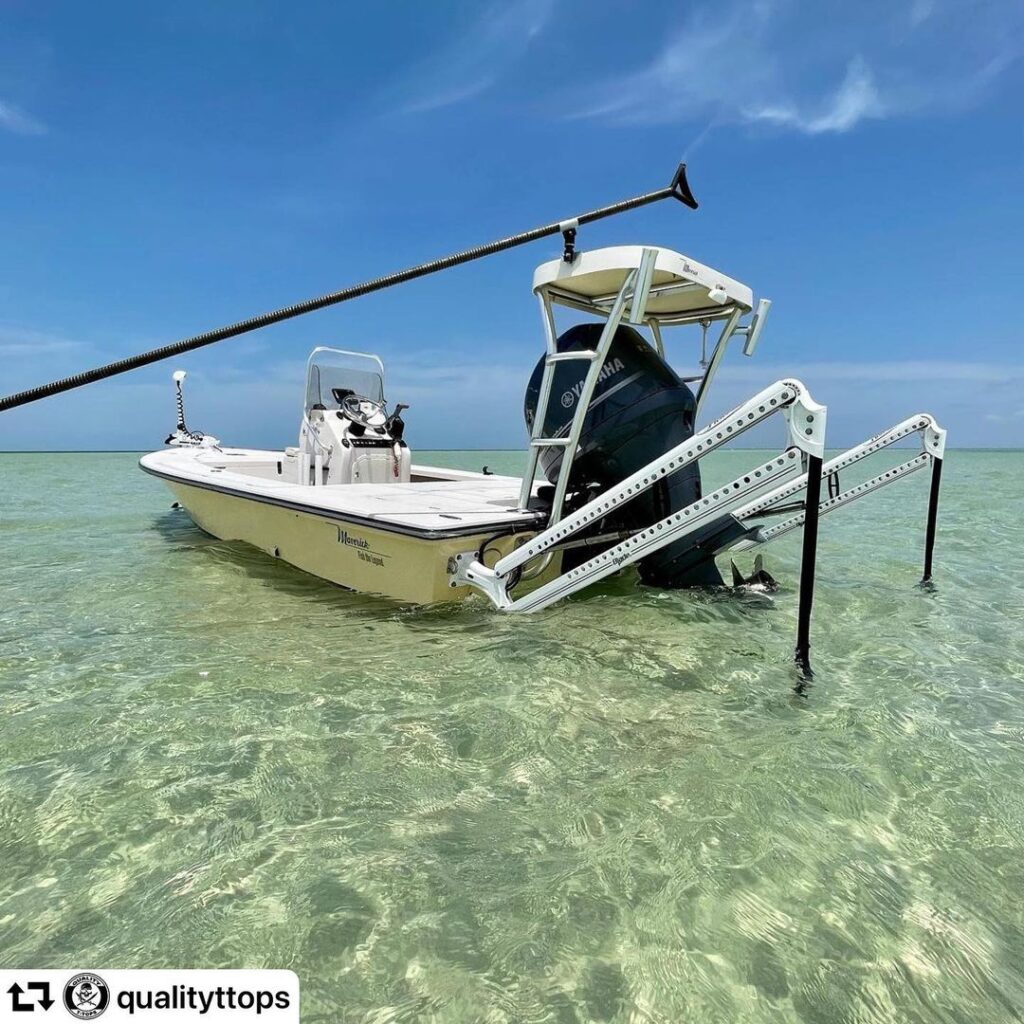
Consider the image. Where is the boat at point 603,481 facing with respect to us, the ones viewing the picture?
facing away from the viewer and to the left of the viewer
